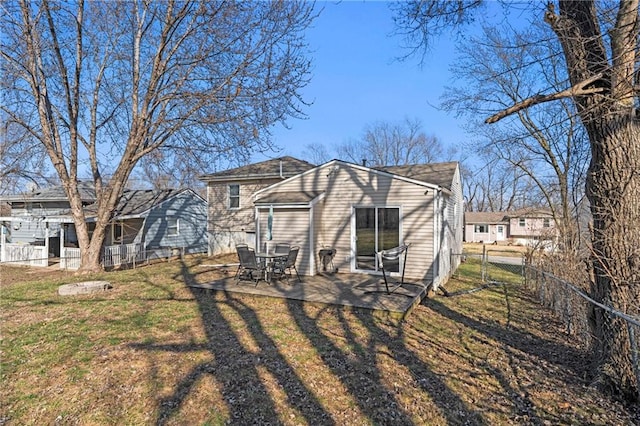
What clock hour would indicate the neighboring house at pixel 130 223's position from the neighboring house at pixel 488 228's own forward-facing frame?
the neighboring house at pixel 130 223 is roughly at 1 o'clock from the neighboring house at pixel 488 228.

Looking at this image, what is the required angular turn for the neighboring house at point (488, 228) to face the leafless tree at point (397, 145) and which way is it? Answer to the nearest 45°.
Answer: approximately 45° to its right

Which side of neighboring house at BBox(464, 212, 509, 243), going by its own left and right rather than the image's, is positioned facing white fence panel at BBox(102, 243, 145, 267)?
front

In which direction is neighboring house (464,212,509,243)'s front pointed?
toward the camera

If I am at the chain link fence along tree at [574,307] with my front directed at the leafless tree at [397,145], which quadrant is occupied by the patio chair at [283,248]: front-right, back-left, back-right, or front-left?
front-left

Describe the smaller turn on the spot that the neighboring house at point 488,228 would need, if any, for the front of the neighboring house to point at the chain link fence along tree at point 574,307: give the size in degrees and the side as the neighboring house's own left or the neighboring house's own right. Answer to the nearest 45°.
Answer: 0° — it already faces it

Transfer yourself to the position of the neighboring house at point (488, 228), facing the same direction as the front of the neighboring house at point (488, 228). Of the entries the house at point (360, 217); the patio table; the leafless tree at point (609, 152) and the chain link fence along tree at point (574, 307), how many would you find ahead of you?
4

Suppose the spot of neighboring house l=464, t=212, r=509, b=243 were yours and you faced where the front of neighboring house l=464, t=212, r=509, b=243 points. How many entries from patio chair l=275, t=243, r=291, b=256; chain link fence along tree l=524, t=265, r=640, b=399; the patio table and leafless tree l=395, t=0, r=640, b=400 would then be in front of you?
4

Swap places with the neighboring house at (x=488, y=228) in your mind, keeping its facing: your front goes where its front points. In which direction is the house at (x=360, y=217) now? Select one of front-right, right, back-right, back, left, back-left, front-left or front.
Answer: front
